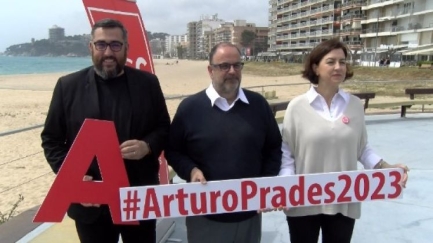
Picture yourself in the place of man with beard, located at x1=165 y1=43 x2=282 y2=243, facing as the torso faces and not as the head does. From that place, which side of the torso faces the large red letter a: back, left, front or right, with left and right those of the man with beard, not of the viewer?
right

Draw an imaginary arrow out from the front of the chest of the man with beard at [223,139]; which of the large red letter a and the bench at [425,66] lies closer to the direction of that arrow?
the large red letter a

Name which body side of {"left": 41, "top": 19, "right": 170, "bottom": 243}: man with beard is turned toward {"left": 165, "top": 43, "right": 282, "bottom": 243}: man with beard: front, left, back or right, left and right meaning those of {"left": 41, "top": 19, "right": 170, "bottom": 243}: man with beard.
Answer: left

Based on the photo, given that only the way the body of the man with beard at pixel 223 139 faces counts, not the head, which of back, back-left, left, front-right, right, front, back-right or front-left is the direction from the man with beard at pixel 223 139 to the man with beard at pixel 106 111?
right

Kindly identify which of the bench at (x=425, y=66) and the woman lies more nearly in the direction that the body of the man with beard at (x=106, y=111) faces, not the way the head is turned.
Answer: the woman

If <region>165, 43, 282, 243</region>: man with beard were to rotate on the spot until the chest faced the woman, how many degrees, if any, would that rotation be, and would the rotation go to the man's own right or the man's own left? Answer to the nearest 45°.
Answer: approximately 90° to the man's own left

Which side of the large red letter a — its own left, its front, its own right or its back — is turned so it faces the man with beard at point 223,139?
left

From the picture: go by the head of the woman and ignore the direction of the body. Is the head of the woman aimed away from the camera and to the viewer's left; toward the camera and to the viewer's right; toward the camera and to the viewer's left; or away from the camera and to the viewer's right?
toward the camera and to the viewer's right

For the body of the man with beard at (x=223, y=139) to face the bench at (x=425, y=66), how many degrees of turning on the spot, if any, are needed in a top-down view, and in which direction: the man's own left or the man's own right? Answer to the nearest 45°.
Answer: approximately 135° to the man's own left

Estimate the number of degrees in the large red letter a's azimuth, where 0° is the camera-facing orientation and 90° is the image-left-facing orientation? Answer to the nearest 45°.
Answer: approximately 0°

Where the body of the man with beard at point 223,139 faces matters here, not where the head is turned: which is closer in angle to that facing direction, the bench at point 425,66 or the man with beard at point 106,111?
the man with beard

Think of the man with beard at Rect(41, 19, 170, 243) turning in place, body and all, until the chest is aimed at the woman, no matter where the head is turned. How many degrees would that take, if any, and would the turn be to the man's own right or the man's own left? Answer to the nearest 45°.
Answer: approximately 90° to the man's own left

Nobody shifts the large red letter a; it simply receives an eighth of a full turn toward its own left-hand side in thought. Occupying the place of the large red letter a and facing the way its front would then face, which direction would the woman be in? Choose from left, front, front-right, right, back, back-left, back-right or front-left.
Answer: front-left

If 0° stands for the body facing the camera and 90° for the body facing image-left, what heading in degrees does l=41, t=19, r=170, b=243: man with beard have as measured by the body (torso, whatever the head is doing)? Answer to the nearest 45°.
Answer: approximately 0°
